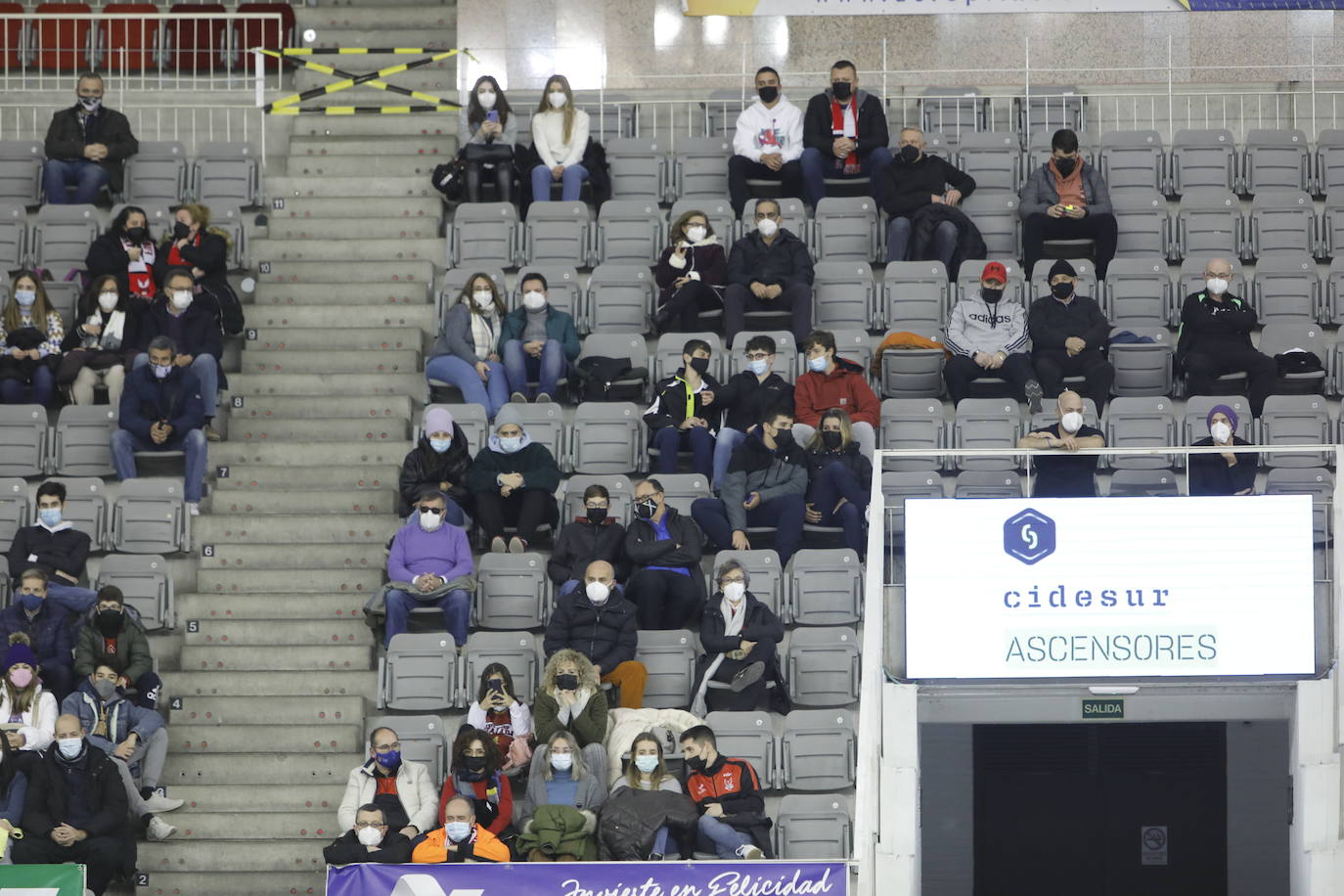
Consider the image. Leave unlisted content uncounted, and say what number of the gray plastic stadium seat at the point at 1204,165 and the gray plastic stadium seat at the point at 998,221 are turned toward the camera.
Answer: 2

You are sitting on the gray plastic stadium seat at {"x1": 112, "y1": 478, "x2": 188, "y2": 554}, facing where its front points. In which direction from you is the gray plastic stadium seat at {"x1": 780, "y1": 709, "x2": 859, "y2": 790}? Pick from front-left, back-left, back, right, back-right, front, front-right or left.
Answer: front-left

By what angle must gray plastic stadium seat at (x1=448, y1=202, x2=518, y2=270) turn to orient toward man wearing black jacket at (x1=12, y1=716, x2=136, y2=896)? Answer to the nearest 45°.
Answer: approximately 45° to its right

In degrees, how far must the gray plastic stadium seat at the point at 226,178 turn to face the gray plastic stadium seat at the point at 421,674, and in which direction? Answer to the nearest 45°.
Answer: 0° — it already faces it

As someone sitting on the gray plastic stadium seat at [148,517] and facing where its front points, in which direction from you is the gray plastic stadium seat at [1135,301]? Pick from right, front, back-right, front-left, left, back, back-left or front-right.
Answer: left

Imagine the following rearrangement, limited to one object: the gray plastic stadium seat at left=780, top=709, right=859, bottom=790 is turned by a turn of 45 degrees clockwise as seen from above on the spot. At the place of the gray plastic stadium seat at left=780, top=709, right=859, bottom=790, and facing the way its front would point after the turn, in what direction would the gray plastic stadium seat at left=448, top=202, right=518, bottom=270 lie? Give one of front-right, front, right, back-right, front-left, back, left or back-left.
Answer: right

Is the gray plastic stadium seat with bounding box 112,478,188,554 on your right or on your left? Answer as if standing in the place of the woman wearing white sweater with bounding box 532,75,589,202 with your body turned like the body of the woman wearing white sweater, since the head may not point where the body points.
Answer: on your right

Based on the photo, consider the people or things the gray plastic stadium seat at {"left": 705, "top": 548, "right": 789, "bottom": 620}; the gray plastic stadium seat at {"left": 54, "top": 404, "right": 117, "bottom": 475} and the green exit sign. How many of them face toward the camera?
3

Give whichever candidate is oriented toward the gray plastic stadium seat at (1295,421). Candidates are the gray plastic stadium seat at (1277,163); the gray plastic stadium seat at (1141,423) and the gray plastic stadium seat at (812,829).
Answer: the gray plastic stadium seat at (1277,163)

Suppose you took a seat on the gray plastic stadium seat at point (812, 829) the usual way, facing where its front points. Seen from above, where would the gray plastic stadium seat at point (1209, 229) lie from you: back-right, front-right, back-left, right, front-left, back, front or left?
back-left

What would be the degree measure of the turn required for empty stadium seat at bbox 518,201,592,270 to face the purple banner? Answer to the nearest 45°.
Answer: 0° — it already faces it

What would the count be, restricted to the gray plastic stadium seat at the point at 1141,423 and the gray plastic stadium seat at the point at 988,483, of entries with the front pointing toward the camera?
2

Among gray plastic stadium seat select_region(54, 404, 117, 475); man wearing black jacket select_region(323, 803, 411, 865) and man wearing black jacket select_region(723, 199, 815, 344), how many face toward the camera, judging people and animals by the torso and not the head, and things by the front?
3
